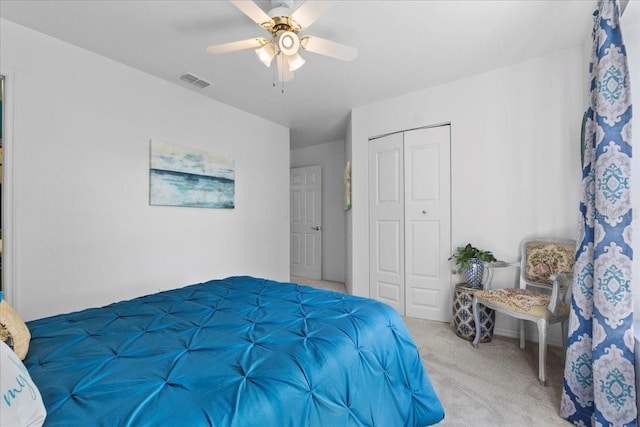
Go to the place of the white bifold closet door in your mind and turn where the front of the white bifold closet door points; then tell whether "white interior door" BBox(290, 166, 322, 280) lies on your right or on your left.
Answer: on your right

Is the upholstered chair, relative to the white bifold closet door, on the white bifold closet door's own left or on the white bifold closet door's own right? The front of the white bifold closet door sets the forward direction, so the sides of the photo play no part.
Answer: on the white bifold closet door's own left

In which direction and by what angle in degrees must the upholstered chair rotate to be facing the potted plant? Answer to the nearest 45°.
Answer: approximately 90° to its right

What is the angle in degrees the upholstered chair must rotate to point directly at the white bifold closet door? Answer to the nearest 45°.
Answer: approximately 90° to its right

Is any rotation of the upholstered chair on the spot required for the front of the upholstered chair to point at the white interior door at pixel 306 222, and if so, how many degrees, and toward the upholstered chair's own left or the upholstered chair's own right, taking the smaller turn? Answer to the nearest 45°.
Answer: approximately 90° to the upholstered chair's own right

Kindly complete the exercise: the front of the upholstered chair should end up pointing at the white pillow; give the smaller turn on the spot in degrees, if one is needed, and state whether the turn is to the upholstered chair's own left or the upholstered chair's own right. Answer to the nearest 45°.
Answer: approximately 45° to the upholstered chair's own left

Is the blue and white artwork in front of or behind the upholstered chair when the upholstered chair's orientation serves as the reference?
in front

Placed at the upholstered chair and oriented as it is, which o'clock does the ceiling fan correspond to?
The ceiling fan is roughly at 12 o'clock from the upholstered chair.

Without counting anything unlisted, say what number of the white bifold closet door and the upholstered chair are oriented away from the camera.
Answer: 0

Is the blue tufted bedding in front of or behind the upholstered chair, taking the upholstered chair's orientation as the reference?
in front

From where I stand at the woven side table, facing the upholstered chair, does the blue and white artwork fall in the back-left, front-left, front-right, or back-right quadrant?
back-right

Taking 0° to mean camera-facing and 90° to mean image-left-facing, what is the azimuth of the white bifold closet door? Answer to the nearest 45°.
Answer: approximately 45°
